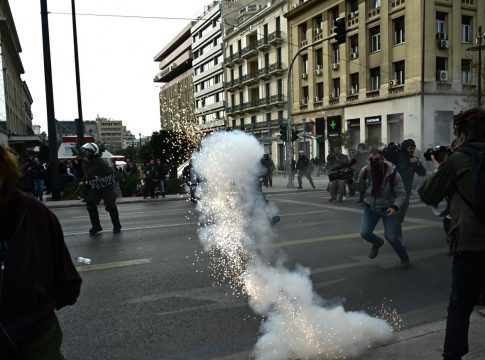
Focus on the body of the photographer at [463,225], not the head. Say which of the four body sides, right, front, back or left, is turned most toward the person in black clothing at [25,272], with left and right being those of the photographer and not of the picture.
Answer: left

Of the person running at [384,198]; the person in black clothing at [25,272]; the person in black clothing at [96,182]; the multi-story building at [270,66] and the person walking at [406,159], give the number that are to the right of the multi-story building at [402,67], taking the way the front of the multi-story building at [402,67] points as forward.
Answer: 1

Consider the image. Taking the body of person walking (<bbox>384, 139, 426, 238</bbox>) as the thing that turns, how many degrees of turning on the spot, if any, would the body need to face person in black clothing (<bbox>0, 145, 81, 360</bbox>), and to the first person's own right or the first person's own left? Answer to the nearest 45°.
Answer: approximately 45° to the first person's own right

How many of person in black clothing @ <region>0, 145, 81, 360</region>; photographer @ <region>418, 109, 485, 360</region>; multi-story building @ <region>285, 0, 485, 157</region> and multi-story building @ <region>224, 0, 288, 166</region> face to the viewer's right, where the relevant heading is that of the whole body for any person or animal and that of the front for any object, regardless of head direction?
0

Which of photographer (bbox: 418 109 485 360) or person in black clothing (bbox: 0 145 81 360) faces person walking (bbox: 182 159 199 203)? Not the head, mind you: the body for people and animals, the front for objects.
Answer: the photographer

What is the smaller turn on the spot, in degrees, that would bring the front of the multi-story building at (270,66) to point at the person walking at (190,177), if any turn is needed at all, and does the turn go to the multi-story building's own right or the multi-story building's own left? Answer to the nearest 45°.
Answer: approximately 45° to the multi-story building's own left

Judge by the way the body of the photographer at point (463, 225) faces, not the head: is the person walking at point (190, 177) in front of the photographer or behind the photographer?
in front

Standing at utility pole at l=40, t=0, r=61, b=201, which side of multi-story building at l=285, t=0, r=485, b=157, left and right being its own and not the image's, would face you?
front

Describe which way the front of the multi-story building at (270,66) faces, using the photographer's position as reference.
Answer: facing the viewer and to the left of the viewer

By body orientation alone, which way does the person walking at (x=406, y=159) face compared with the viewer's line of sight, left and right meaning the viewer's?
facing the viewer and to the right of the viewer

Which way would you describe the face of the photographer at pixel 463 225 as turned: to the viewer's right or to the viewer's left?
to the viewer's left

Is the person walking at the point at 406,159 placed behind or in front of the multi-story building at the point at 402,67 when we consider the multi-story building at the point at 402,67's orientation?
in front

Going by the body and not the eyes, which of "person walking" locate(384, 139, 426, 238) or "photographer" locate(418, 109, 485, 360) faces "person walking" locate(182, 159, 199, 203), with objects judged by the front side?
the photographer

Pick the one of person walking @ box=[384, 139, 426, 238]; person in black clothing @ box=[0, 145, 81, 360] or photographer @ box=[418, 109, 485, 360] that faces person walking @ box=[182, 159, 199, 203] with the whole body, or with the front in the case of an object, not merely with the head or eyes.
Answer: the photographer

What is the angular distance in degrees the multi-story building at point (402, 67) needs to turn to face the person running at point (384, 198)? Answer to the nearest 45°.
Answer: approximately 45° to its left

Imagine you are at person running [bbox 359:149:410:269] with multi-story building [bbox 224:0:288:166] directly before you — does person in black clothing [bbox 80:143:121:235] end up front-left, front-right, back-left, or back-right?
front-left

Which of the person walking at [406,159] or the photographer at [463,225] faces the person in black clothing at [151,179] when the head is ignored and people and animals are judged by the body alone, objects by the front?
the photographer

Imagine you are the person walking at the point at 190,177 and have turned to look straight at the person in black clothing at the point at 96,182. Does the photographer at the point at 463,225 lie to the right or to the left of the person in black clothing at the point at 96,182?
left

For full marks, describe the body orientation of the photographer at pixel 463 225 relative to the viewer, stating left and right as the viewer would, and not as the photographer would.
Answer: facing away from the viewer and to the left of the viewer
